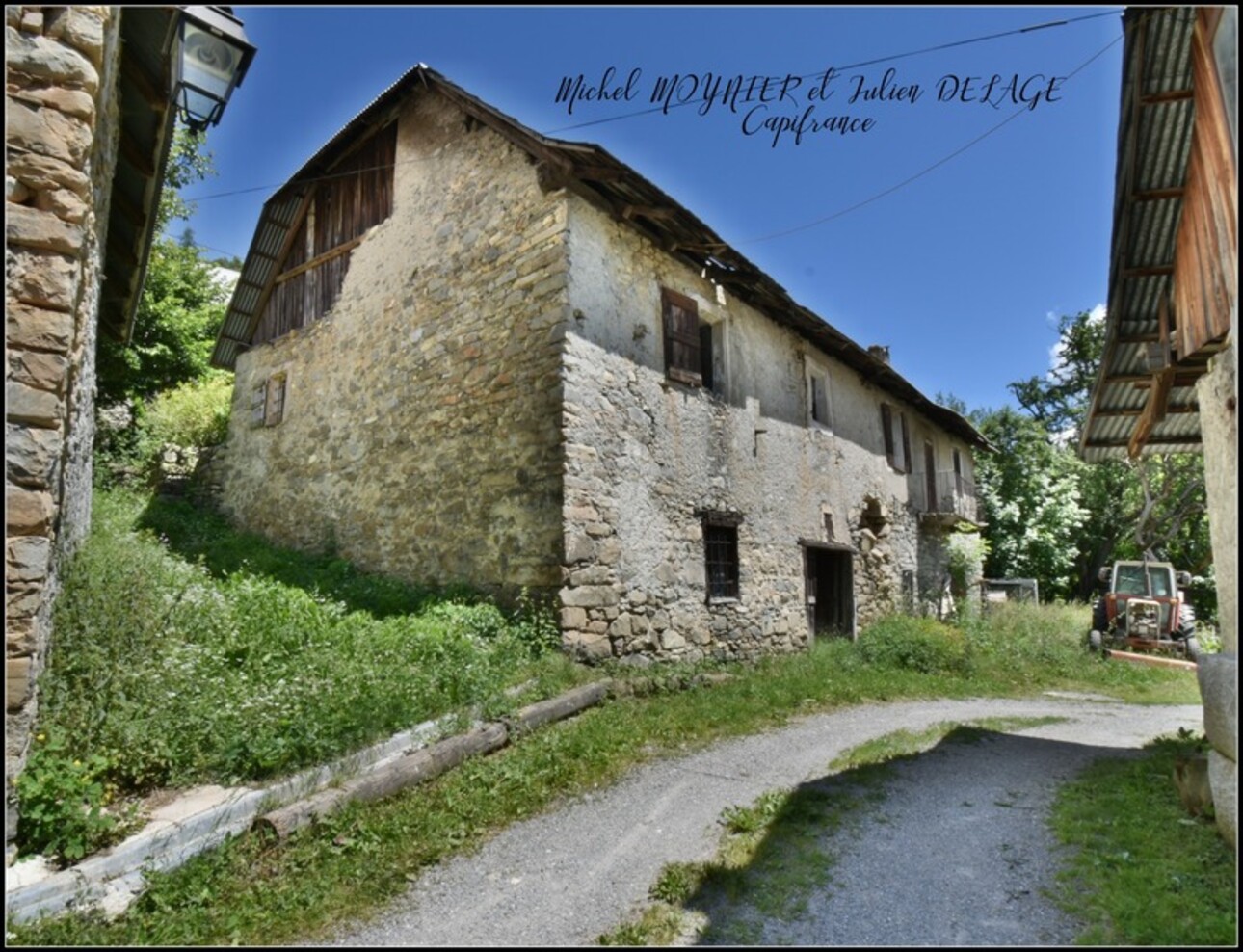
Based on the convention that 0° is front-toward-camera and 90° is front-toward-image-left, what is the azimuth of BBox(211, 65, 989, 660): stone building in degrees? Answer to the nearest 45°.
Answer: approximately 315°

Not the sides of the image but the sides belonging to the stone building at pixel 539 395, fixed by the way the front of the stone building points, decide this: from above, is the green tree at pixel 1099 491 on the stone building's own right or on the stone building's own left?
on the stone building's own left

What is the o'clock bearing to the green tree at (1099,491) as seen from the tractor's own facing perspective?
The green tree is roughly at 6 o'clock from the tractor.

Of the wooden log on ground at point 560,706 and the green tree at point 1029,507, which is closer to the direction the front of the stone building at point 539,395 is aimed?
the wooden log on ground

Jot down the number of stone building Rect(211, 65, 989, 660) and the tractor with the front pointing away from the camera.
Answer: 0

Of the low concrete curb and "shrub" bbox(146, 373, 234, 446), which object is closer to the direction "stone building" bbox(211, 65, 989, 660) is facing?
the low concrete curb

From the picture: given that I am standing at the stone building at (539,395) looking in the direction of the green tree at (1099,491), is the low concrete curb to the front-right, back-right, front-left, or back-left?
back-right

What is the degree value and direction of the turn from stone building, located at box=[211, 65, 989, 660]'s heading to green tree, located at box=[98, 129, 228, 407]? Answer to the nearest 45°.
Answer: approximately 180°

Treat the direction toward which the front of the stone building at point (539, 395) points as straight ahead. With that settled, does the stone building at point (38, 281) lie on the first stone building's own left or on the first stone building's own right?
on the first stone building's own right

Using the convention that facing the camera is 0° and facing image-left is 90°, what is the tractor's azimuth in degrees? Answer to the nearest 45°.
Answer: approximately 0°
